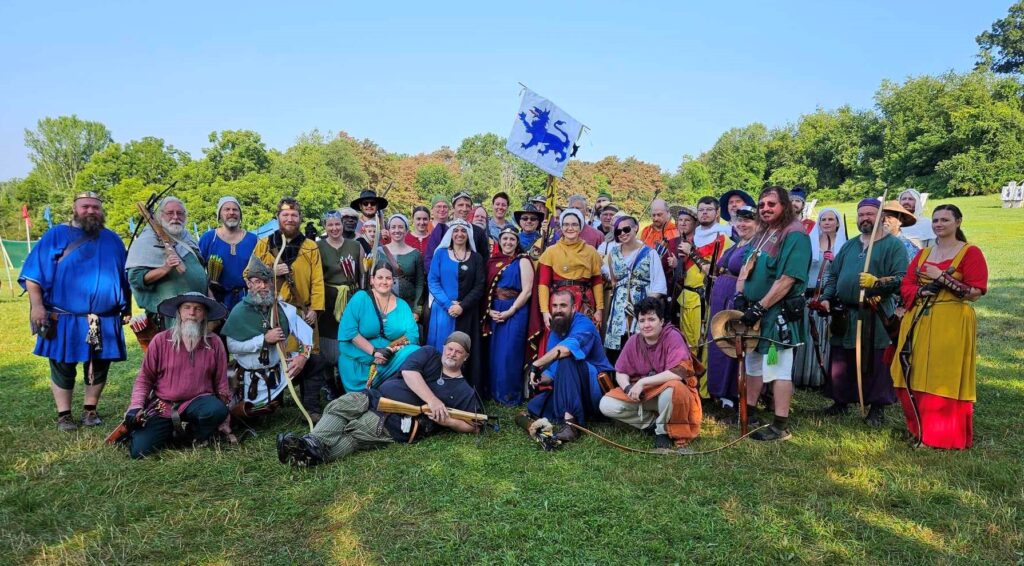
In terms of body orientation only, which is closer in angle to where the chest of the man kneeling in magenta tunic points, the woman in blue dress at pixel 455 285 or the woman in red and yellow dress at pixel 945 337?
the woman in red and yellow dress

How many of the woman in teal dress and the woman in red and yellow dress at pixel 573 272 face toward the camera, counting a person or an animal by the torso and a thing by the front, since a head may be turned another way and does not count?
2

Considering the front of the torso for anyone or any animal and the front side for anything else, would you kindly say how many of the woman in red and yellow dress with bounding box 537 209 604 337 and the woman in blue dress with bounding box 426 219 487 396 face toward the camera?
2

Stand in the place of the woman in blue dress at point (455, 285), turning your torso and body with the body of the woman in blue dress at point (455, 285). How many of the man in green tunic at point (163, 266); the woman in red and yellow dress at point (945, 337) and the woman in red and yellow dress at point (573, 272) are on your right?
1

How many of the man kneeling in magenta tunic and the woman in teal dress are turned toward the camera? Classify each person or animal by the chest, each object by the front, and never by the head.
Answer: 2

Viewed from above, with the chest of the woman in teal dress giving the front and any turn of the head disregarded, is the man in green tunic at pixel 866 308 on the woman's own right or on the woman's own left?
on the woman's own left

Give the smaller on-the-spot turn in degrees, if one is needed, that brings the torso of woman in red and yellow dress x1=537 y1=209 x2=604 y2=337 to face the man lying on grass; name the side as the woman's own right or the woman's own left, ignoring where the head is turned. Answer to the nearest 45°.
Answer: approximately 45° to the woman's own right
